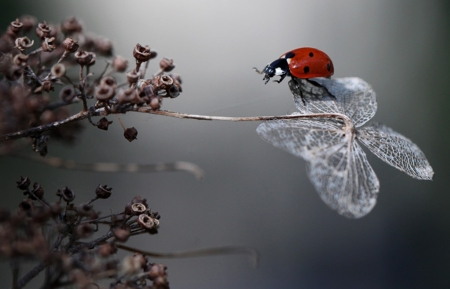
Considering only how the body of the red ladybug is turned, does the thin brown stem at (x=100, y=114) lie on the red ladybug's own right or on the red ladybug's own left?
on the red ladybug's own left

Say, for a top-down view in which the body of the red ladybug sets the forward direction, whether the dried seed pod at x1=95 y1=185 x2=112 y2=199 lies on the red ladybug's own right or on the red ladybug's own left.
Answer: on the red ladybug's own left

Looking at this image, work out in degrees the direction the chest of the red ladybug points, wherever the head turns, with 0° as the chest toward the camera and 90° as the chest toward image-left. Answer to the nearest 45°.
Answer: approximately 90°
